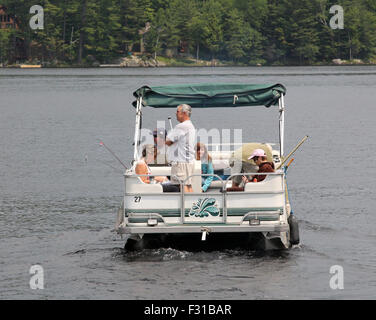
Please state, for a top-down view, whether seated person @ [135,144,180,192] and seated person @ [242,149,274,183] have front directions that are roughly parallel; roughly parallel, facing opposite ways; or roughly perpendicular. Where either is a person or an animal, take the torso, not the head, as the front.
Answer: roughly parallel, facing opposite ways

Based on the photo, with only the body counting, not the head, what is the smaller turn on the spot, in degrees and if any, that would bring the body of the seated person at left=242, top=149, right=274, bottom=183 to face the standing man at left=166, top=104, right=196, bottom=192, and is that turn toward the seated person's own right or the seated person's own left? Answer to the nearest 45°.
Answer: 0° — they already face them

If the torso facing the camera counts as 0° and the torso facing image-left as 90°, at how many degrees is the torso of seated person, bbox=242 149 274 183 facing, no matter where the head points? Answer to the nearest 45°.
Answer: approximately 90°

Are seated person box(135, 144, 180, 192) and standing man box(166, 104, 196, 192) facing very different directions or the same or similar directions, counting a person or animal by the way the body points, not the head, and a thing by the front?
very different directions

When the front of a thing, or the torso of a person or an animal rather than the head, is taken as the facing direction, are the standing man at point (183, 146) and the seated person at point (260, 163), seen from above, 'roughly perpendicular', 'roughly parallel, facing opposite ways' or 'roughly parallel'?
roughly parallel

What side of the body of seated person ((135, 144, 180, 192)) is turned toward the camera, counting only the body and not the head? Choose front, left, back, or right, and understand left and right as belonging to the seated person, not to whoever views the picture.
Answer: right

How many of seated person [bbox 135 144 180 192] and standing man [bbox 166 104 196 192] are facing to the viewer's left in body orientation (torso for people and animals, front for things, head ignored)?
1
